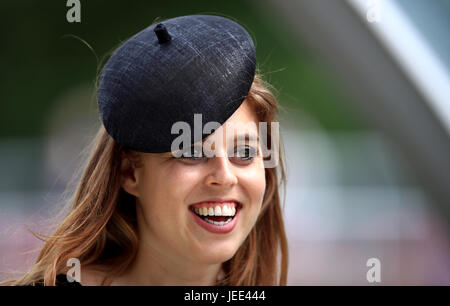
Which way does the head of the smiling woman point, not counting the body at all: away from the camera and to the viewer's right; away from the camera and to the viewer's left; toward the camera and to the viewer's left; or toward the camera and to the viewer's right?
toward the camera and to the viewer's right

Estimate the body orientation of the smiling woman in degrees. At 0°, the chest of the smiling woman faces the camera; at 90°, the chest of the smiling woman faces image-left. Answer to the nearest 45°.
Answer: approximately 315°
